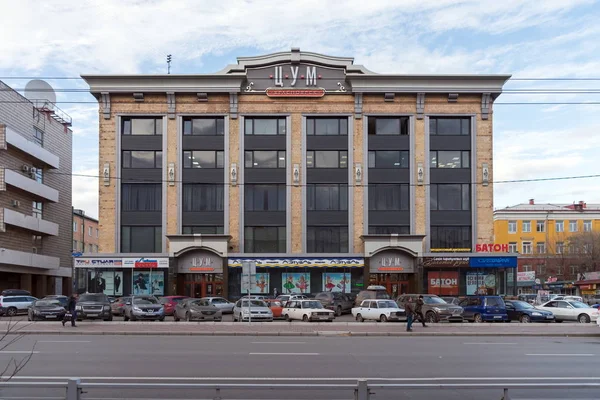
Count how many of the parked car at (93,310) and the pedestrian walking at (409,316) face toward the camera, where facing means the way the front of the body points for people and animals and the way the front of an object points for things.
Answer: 1

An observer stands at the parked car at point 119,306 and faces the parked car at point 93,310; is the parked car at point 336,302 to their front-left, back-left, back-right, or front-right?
back-left
